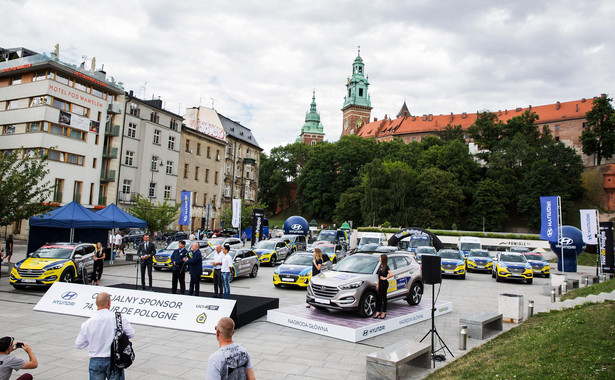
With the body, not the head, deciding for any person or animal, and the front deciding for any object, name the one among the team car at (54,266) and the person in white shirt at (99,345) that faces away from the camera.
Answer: the person in white shirt

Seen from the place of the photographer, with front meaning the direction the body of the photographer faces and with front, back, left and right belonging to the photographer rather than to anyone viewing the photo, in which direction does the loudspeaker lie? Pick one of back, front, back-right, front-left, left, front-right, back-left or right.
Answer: front-right

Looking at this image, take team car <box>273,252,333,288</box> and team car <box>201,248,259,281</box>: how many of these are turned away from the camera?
0

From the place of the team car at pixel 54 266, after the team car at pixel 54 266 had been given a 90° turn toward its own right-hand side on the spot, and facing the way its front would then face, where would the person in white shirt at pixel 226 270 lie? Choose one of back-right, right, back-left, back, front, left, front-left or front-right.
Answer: back

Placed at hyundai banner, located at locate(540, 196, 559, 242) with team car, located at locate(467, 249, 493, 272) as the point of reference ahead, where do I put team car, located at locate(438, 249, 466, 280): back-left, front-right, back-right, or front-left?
front-left

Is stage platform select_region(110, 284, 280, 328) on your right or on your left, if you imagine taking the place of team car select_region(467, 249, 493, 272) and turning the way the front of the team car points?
on your right

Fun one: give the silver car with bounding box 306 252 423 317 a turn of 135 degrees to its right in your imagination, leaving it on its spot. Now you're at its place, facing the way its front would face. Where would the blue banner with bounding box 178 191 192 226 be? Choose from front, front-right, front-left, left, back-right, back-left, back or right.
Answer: front-left

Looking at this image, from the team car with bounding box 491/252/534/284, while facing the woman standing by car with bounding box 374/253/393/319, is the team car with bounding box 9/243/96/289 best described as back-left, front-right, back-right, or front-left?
front-right

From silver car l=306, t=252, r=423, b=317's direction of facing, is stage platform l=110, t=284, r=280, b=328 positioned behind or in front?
in front

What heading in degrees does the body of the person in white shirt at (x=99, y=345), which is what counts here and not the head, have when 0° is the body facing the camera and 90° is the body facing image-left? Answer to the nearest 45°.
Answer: approximately 180°

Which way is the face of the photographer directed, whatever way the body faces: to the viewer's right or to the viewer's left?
to the viewer's right

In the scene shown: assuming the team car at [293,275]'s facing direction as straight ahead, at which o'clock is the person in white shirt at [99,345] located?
The person in white shirt is roughly at 11 o'clock from the team car.

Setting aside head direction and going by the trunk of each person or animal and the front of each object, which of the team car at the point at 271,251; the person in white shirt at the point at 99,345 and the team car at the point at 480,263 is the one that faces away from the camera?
the person in white shirt

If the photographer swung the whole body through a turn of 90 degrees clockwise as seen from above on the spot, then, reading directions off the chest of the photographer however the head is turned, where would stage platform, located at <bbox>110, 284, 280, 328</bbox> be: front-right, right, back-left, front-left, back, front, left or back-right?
left

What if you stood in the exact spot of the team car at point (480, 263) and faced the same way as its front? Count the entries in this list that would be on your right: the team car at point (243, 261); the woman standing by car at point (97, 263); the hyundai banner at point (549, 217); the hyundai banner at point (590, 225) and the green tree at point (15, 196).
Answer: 3

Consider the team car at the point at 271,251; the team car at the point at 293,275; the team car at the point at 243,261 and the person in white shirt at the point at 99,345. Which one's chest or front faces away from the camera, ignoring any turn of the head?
the person in white shirt

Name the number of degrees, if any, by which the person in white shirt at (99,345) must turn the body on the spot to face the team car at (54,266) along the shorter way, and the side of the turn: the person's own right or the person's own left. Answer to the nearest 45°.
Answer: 0° — they already face it
